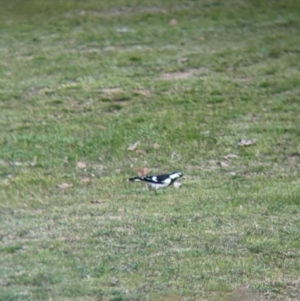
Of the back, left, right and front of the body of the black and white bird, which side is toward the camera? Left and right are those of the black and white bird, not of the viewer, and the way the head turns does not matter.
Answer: right
